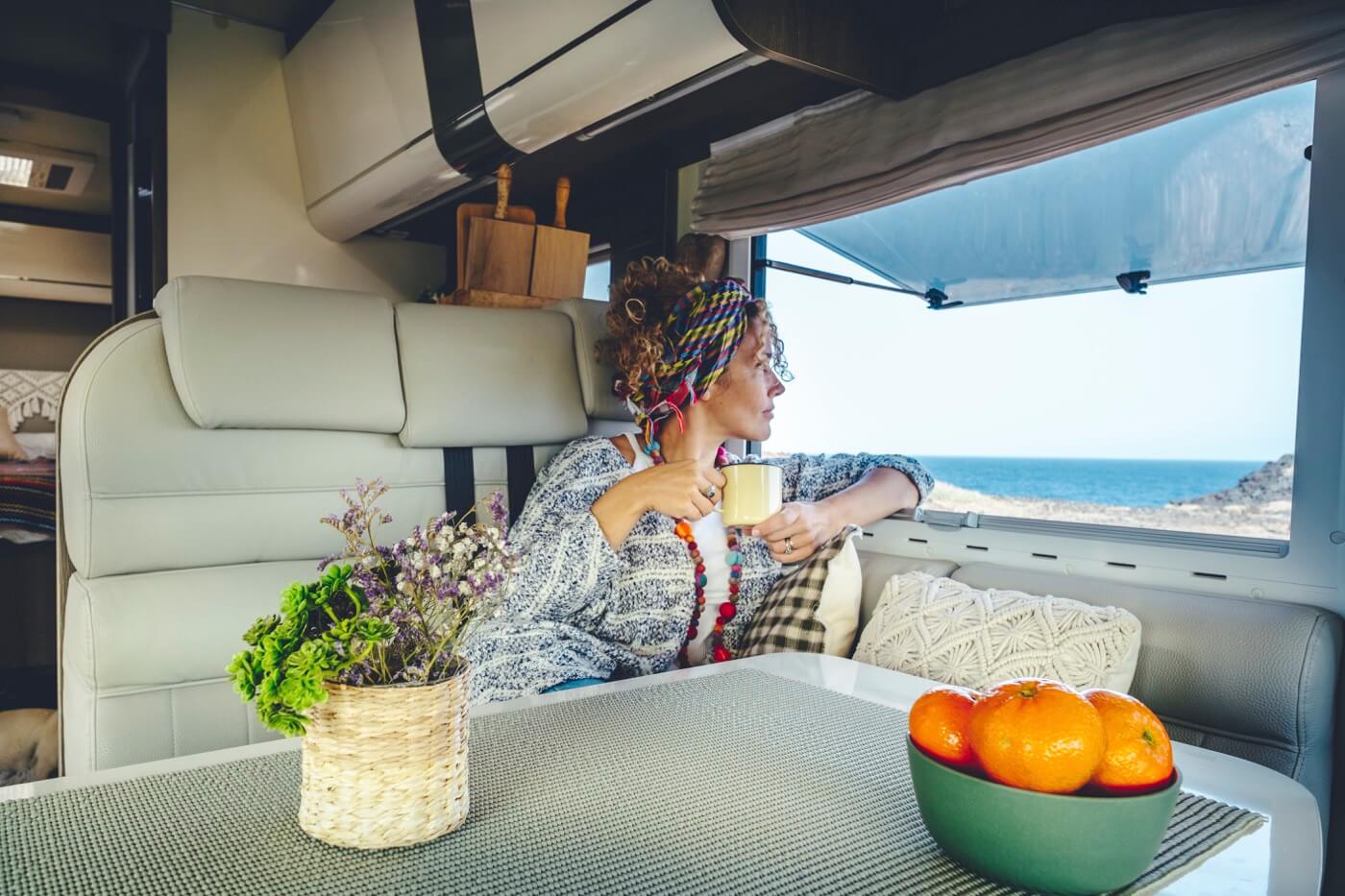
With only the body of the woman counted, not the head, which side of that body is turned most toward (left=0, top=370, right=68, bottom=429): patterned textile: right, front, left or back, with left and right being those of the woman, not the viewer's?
back

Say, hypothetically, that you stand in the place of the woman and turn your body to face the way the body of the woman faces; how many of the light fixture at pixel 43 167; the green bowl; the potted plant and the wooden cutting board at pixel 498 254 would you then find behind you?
2

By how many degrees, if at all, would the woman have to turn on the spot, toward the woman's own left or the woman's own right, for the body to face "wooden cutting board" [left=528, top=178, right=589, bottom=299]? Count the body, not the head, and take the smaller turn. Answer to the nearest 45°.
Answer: approximately 180°

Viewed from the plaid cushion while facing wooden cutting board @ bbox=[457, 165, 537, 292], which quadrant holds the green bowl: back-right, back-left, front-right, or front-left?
back-left

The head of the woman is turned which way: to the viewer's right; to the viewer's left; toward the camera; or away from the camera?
to the viewer's right

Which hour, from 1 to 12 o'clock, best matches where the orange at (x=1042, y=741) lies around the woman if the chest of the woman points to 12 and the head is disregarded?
The orange is roughly at 1 o'clock from the woman.

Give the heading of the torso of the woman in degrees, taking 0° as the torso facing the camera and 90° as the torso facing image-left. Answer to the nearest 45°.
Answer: approximately 315°

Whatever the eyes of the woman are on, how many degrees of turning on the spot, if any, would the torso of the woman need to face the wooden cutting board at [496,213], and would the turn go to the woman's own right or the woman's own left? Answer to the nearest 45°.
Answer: approximately 180°

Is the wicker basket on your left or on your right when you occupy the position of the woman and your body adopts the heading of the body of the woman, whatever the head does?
on your right

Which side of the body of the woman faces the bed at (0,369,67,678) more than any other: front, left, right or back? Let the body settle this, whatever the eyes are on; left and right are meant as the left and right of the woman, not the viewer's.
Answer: back

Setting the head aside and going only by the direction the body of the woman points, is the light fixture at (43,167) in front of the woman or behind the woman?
behind
